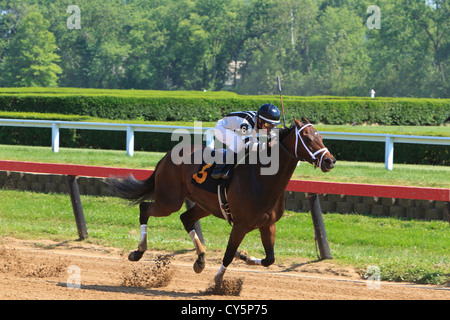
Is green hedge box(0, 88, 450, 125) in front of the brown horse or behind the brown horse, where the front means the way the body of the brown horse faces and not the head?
behind

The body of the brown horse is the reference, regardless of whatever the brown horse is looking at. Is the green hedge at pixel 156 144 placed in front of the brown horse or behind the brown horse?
behind

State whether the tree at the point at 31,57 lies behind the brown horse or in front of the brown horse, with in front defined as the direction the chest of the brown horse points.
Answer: behind

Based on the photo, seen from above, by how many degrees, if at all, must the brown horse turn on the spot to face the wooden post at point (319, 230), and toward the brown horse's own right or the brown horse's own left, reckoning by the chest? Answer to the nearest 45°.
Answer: approximately 90° to the brown horse's own left

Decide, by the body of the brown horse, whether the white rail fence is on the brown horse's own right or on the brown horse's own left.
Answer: on the brown horse's own left

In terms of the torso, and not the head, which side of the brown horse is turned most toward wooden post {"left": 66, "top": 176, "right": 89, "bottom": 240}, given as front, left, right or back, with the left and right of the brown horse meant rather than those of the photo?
back

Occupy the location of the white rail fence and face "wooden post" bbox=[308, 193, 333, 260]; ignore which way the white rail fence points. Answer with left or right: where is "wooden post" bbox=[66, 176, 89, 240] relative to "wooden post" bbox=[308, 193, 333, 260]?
right

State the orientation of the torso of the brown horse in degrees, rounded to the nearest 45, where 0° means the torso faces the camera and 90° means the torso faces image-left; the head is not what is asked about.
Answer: approximately 315°
